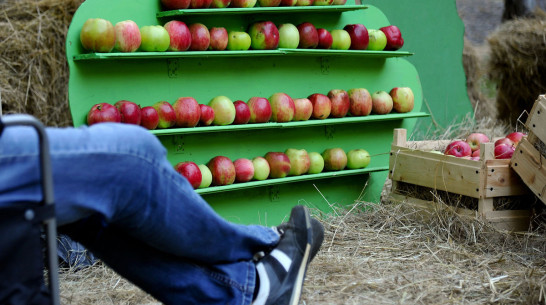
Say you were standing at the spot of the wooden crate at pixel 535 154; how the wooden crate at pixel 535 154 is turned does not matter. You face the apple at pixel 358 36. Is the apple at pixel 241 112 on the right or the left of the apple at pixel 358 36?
left

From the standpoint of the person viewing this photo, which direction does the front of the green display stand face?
facing the viewer and to the right of the viewer

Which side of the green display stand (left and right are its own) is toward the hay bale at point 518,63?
left

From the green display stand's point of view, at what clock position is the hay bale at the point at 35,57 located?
The hay bale is roughly at 5 o'clock from the green display stand.

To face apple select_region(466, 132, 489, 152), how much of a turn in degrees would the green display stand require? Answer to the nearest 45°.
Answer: approximately 45° to its left

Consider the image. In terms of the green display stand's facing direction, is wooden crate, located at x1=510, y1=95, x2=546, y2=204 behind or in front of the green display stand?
in front

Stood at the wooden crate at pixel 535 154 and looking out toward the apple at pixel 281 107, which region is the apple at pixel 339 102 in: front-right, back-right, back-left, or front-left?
front-right
